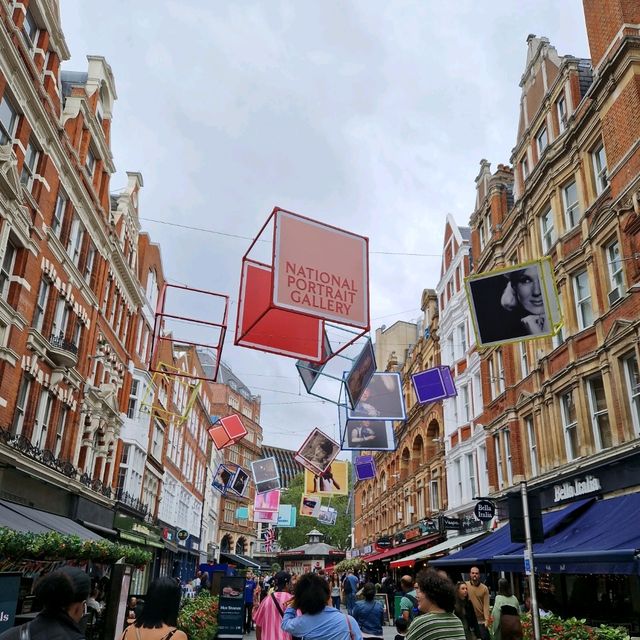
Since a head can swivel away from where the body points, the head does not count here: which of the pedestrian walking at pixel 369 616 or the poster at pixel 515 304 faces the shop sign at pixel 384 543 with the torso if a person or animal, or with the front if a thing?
the pedestrian walking

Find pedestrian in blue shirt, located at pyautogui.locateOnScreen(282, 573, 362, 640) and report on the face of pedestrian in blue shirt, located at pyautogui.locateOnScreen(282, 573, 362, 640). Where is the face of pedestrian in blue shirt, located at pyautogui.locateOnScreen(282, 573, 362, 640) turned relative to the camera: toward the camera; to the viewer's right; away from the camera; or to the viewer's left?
away from the camera

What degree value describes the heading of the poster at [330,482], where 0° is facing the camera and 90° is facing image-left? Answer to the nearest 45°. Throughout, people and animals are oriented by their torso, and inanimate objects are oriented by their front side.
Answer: approximately 0°

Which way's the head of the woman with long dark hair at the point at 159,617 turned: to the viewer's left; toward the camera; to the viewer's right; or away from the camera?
away from the camera

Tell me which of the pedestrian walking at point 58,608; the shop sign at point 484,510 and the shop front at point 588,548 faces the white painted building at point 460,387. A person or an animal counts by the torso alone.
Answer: the pedestrian walking

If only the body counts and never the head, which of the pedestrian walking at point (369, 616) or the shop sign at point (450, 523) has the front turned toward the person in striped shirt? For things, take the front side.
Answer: the shop sign

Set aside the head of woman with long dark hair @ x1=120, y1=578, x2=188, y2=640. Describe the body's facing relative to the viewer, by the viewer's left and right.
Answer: facing away from the viewer

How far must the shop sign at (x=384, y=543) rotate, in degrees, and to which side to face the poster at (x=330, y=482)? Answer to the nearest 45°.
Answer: approximately 45° to its right

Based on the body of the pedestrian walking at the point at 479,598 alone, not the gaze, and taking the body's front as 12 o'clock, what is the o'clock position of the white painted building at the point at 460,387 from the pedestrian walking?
The white painted building is roughly at 6 o'clock from the pedestrian walking.

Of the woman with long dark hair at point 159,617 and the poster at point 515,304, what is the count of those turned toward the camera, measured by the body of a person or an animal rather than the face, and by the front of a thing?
1

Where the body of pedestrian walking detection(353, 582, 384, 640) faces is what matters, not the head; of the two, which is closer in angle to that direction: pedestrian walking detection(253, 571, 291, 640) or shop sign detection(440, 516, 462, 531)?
the shop sign
